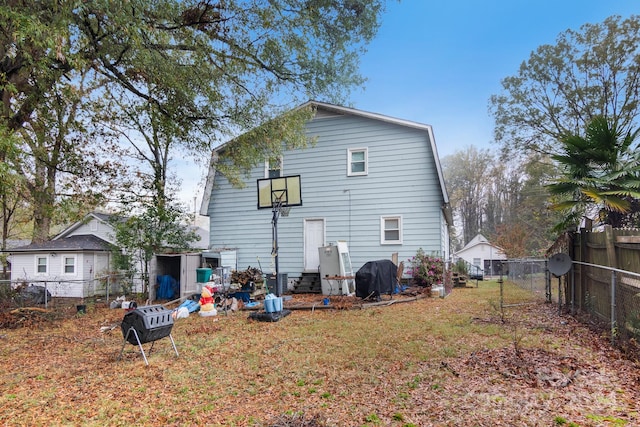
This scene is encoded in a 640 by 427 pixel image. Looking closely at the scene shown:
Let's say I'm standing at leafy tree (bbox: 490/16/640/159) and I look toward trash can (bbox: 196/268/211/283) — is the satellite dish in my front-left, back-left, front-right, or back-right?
front-left

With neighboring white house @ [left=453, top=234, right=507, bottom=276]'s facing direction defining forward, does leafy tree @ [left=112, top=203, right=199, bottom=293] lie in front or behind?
in front

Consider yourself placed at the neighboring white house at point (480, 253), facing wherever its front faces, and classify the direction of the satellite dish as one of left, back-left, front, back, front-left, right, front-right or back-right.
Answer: front

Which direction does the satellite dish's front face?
toward the camera

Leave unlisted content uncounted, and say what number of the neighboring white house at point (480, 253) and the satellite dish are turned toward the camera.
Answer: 2

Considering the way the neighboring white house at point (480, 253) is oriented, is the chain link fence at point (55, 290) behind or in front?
in front

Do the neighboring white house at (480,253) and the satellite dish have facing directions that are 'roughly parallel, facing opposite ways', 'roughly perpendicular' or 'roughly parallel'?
roughly parallel

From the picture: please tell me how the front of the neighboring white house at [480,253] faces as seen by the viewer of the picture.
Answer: facing the viewer

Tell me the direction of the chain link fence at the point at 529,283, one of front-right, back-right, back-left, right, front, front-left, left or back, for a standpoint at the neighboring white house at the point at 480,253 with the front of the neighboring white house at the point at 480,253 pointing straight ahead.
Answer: front
